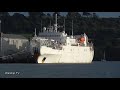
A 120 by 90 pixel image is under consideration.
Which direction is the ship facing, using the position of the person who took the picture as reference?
facing the viewer and to the left of the viewer
